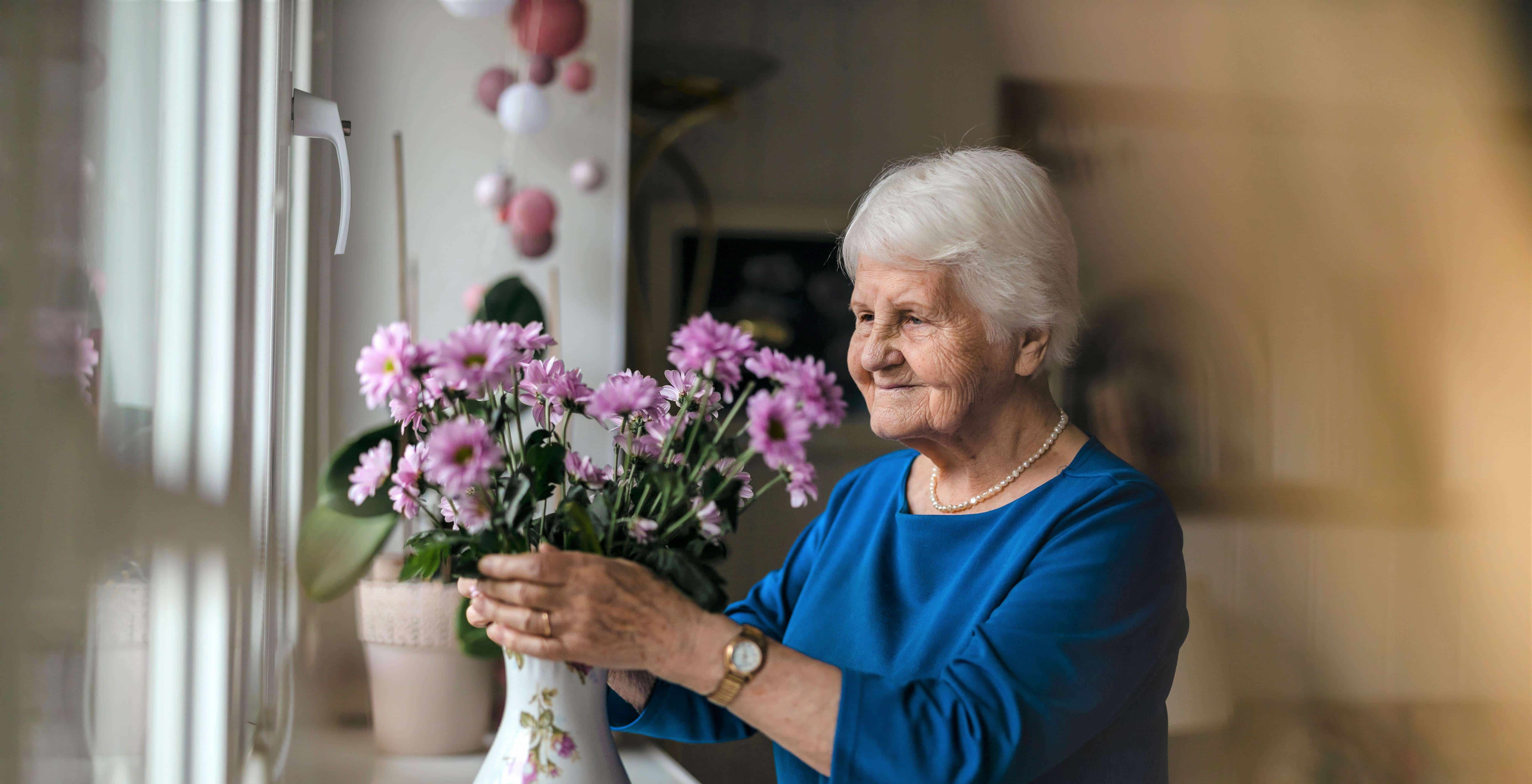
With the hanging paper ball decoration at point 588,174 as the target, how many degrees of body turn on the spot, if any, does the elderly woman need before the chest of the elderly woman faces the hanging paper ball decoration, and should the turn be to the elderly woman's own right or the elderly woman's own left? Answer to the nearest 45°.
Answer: approximately 90° to the elderly woman's own right

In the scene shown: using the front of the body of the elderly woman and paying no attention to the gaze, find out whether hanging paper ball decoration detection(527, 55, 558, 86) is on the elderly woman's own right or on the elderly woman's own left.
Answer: on the elderly woman's own right

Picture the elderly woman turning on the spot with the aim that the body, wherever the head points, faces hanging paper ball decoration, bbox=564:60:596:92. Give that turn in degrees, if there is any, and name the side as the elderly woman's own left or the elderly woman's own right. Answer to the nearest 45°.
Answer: approximately 90° to the elderly woman's own right

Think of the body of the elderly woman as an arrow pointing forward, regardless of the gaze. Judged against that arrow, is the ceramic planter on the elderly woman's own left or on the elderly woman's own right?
on the elderly woman's own right

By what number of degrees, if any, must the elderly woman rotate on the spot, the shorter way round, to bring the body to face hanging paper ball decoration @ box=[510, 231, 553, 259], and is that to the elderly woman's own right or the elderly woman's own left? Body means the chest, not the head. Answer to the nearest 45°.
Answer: approximately 90° to the elderly woman's own right

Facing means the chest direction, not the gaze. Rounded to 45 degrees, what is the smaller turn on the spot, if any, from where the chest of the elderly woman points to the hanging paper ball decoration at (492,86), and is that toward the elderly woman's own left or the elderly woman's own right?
approximately 90° to the elderly woman's own right

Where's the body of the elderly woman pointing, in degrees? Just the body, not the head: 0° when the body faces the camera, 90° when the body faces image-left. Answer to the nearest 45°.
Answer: approximately 45°

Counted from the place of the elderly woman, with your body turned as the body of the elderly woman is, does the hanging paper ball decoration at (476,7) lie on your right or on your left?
on your right

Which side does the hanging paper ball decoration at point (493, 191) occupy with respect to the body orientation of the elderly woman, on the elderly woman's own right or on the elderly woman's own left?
on the elderly woman's own right
